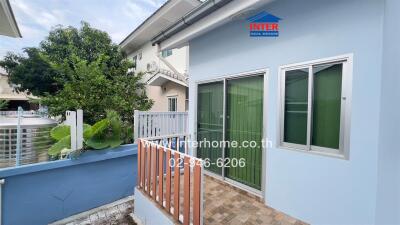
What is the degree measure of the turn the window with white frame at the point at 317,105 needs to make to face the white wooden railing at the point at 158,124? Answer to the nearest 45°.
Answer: approximately 45° to its right

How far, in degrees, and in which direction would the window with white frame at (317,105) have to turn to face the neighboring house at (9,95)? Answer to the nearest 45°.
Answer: approximately 45° to its right

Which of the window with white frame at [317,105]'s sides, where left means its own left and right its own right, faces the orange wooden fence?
front

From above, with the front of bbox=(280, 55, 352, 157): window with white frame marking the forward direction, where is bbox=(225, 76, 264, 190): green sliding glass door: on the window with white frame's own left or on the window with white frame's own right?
on the window with white frame's own right

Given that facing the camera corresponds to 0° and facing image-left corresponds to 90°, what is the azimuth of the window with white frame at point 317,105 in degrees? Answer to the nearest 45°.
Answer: approximately 45°

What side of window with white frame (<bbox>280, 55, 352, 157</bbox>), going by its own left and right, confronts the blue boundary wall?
front

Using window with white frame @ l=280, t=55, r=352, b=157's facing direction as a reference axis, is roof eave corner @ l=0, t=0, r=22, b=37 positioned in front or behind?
in front

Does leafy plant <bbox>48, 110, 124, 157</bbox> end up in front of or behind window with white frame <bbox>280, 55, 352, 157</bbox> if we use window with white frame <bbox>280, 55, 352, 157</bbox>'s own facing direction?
in front

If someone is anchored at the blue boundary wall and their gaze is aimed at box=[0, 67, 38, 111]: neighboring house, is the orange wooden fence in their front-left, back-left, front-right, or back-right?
back-right

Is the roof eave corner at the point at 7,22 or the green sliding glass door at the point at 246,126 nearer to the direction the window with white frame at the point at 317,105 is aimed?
the roof eave corner
